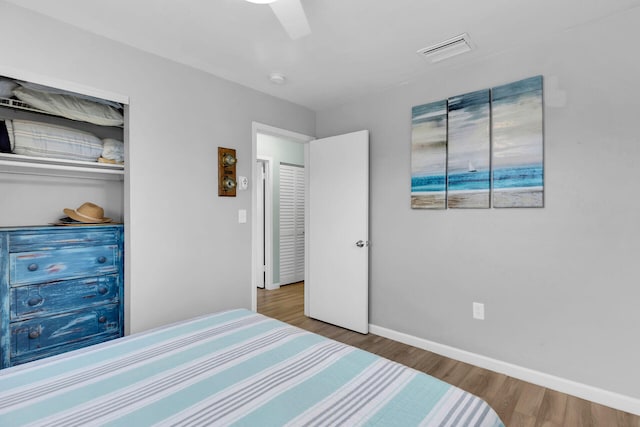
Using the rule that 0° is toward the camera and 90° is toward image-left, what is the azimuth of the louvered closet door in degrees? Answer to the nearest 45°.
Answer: approximately 315°

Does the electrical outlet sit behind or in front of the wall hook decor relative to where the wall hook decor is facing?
in front

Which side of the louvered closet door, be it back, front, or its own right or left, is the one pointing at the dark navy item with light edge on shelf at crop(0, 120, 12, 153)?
right

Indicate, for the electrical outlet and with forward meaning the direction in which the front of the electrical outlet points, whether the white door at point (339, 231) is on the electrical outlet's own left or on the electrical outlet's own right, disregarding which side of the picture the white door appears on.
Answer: on the electrical outlet's own right

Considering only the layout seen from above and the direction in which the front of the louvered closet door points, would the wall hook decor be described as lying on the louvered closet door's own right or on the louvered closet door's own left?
on the louvered closet door's own right

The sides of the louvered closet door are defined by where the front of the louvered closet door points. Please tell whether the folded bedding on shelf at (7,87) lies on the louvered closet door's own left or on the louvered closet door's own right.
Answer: on the louvered closet door's own right

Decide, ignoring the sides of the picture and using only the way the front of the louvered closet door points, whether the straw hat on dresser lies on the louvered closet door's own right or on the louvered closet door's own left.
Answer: on the louvered closet door's own right
